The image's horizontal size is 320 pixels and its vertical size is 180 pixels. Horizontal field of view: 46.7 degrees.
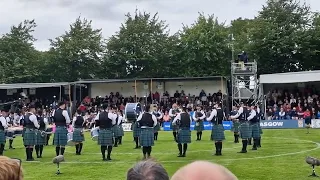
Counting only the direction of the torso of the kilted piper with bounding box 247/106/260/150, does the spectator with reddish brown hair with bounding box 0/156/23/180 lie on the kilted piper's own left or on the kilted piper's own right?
on the kilted piper's own left

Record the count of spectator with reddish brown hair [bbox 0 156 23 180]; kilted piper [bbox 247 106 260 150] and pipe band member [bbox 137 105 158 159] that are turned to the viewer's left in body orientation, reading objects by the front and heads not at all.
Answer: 1

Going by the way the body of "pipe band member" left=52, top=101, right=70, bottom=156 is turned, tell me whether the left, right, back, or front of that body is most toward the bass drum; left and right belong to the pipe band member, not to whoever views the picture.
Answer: front

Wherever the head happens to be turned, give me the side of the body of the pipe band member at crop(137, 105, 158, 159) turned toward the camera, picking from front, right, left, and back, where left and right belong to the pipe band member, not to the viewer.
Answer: back

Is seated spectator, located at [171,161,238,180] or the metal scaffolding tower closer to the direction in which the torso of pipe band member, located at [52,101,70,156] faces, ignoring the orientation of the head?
the metal scaffolding tower

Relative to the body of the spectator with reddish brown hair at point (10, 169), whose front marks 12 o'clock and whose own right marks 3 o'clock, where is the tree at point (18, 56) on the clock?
The tree is roughly at 12 o'clock from the spectator with reddish brown hair.

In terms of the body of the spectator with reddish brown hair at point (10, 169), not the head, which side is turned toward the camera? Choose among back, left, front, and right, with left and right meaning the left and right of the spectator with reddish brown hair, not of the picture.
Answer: back

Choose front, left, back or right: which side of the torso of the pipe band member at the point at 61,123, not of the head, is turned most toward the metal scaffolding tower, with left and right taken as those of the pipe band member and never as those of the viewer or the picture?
front

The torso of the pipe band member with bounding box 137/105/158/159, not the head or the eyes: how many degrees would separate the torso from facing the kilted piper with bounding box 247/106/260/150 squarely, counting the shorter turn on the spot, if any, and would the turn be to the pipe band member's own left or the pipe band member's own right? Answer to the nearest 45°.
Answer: approximately 45° to the pipe band member's own right

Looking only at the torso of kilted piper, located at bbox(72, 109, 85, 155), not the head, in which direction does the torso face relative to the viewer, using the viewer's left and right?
facing away from the viewer

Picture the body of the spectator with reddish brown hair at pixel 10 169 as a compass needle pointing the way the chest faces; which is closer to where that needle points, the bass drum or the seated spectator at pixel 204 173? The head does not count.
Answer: the bass drum

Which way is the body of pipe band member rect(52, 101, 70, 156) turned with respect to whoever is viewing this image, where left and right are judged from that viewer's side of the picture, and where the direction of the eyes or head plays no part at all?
facing away from the viewer and to the right of the viewer

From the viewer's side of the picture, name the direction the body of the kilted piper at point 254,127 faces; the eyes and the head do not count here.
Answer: to the viewer's left

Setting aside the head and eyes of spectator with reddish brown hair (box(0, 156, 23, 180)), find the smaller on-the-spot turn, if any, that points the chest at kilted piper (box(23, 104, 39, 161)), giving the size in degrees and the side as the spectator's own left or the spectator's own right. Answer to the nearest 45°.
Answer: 0° — they already face them

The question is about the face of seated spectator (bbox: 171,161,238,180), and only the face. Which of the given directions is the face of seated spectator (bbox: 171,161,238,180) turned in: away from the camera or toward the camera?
away from the camera

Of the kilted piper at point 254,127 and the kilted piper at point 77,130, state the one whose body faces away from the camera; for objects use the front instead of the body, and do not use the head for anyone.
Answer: the kilted piper at point 77,130
